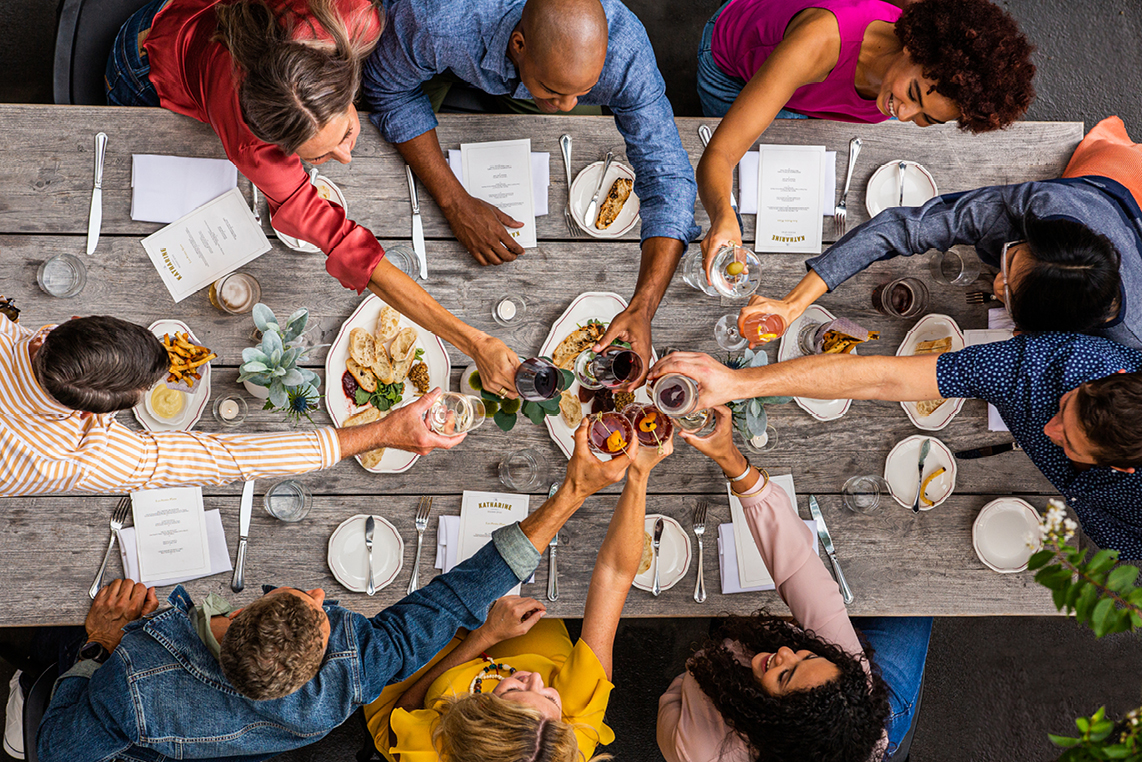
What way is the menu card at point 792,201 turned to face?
toward the camera

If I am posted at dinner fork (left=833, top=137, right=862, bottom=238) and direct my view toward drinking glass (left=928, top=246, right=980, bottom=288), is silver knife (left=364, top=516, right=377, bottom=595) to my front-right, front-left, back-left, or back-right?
back-right

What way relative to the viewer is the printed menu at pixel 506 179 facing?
toward the camera
